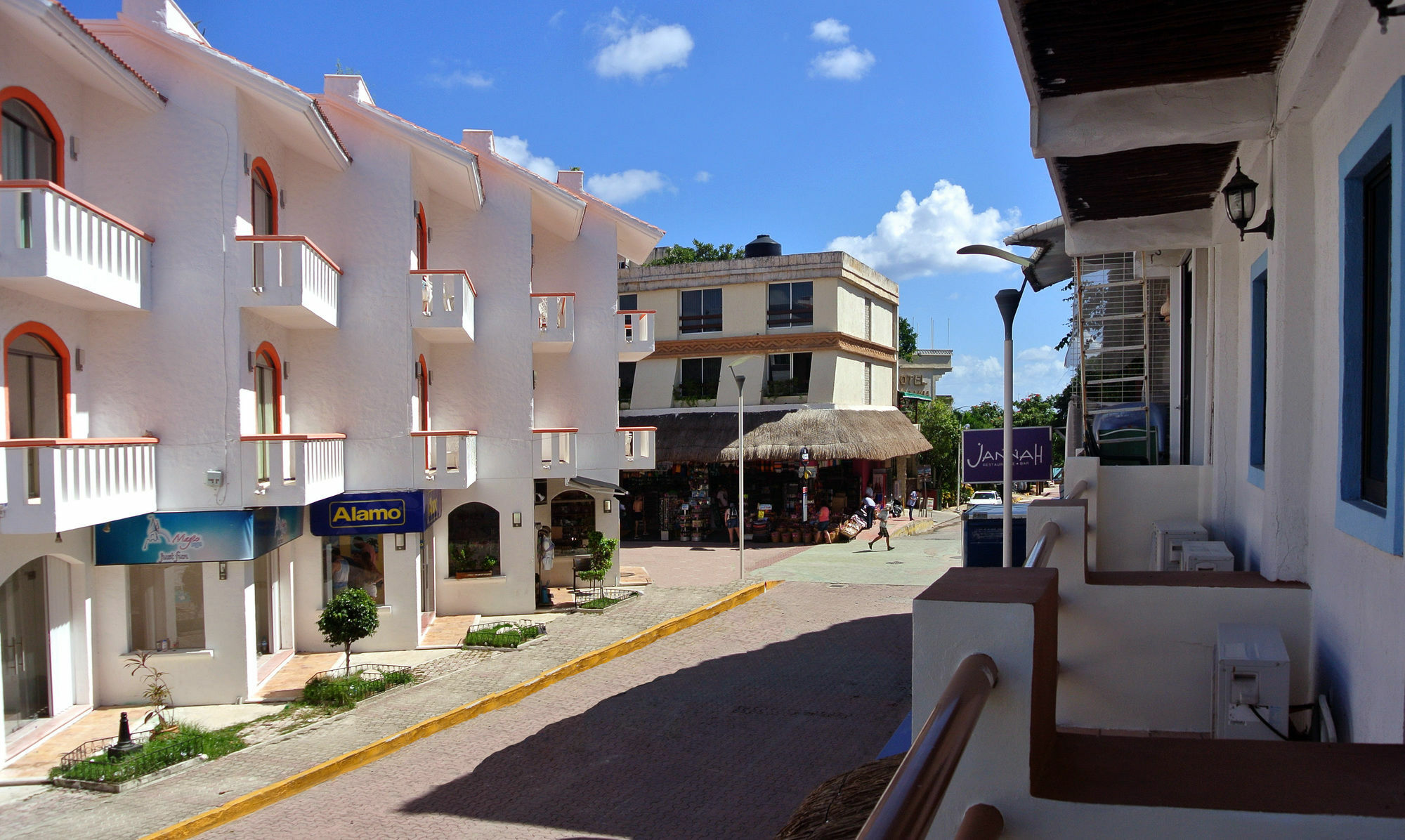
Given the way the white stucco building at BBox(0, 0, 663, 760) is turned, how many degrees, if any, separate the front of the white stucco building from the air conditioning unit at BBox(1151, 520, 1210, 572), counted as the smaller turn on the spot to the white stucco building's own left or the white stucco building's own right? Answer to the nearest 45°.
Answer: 0° — it already faces it

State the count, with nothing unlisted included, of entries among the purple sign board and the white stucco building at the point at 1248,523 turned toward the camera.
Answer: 1

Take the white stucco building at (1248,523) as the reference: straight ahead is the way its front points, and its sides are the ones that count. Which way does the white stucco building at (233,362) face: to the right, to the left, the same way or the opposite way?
the opposite way

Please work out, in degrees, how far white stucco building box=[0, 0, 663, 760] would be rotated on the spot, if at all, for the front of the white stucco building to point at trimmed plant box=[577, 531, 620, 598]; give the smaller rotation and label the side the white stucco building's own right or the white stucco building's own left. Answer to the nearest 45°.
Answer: approximately 90° to the white stucco building's own left

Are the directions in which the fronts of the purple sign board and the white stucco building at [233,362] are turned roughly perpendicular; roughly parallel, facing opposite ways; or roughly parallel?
roughly perpendicular

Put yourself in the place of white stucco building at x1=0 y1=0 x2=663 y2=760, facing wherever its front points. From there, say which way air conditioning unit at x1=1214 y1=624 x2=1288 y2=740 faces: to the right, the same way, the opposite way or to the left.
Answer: the opposite way

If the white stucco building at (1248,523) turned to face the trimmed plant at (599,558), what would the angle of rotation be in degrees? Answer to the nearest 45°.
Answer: approximately 45° to its right

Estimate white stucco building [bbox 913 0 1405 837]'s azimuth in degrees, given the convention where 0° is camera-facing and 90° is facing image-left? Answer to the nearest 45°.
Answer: approximately 90°

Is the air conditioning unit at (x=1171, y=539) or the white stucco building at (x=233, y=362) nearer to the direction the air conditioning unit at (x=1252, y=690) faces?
the white stucco building

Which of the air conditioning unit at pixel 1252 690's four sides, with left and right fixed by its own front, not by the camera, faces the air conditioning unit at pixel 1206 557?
right
